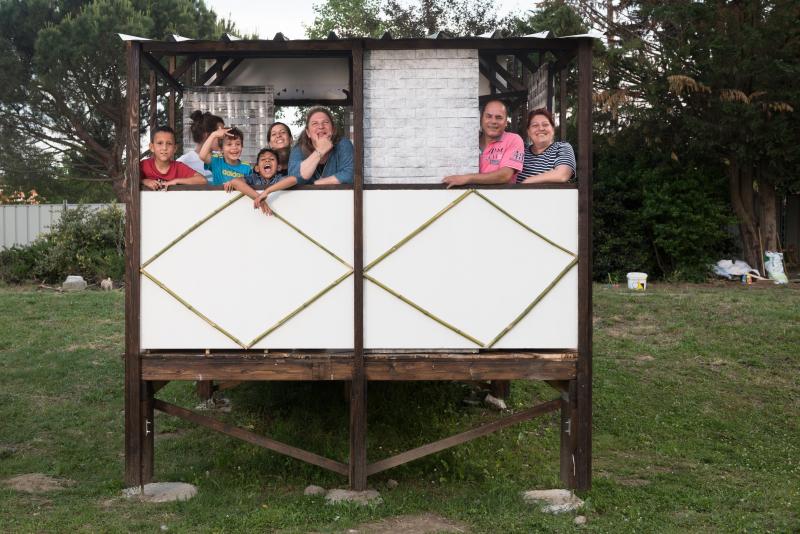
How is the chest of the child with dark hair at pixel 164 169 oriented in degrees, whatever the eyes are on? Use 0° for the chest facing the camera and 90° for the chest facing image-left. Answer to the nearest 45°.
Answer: approximately 0°

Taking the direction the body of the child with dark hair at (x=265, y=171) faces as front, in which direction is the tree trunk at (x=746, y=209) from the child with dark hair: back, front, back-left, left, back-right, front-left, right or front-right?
back-left

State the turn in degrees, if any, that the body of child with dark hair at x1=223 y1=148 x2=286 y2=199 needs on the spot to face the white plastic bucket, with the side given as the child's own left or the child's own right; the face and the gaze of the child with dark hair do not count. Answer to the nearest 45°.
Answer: approximately 135° to the child's own left

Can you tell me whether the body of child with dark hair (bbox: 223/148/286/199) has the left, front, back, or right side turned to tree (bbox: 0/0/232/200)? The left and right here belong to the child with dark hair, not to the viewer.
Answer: back

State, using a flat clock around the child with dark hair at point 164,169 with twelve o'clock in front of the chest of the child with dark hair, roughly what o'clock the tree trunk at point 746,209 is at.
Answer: The tree trunk is roughly at 8 o'clock from the child with dark hair.

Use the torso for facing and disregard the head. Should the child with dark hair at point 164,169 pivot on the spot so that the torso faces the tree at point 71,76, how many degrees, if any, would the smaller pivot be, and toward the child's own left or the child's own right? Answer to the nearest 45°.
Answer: approximately 180°

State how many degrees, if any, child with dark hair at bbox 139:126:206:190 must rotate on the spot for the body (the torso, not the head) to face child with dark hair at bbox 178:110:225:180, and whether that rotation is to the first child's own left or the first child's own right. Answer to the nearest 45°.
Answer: approximately 180°
